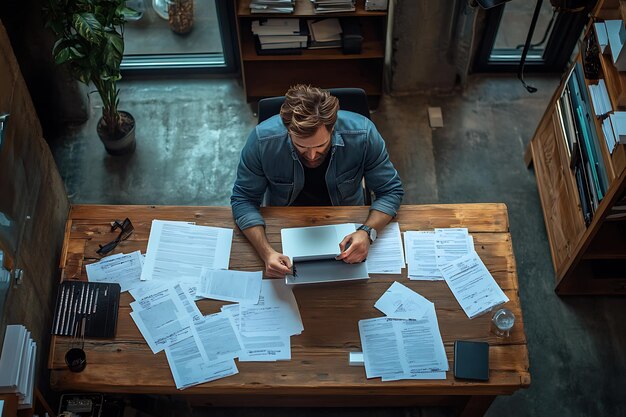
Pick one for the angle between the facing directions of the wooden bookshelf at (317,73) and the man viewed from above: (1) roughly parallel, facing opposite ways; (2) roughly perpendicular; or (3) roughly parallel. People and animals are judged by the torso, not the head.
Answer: roughly parallel

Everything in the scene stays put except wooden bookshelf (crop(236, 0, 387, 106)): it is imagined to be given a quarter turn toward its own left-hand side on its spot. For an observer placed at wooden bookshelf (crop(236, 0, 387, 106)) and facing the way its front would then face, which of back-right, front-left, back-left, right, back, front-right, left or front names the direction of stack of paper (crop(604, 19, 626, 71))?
front-right

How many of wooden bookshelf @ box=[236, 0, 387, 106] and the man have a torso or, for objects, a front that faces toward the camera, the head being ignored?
2

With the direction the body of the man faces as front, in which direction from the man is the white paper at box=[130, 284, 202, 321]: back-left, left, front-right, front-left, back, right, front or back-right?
front-right

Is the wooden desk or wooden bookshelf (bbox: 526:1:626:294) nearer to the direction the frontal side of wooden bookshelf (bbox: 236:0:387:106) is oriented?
the wooden desk

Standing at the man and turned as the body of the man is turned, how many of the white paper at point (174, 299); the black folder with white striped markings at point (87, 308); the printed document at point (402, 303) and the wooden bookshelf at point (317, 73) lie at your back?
1

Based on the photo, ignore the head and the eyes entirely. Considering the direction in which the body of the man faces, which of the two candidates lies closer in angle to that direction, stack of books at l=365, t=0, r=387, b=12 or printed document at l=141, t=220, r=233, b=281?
the printed document

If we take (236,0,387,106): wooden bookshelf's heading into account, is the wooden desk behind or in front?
in front

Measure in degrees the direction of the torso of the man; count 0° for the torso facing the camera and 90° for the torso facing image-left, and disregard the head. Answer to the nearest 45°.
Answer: approximately 0°

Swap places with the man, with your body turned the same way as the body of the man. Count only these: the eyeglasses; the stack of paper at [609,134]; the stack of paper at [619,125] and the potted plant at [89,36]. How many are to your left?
2

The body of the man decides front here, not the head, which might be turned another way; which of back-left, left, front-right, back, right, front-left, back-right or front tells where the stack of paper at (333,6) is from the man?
back

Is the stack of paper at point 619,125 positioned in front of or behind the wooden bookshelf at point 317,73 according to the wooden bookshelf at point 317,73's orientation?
in front

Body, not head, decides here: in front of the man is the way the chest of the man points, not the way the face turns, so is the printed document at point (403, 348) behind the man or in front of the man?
in front

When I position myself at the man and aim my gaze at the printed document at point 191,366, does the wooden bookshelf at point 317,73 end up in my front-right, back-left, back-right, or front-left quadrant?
back-right

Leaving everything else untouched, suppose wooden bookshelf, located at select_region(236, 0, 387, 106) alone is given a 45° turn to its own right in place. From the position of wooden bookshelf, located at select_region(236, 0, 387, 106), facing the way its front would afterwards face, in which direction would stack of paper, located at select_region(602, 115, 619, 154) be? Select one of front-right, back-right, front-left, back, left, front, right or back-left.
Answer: left

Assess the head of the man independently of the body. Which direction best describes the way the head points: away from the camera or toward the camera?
toward the camera

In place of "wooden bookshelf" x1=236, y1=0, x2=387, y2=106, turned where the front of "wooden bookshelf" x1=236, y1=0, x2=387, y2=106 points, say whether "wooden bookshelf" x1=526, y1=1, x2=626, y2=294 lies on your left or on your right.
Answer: on your left

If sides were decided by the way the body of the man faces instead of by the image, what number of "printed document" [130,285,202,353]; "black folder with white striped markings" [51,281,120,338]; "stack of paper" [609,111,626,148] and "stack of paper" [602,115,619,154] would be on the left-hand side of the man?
2
